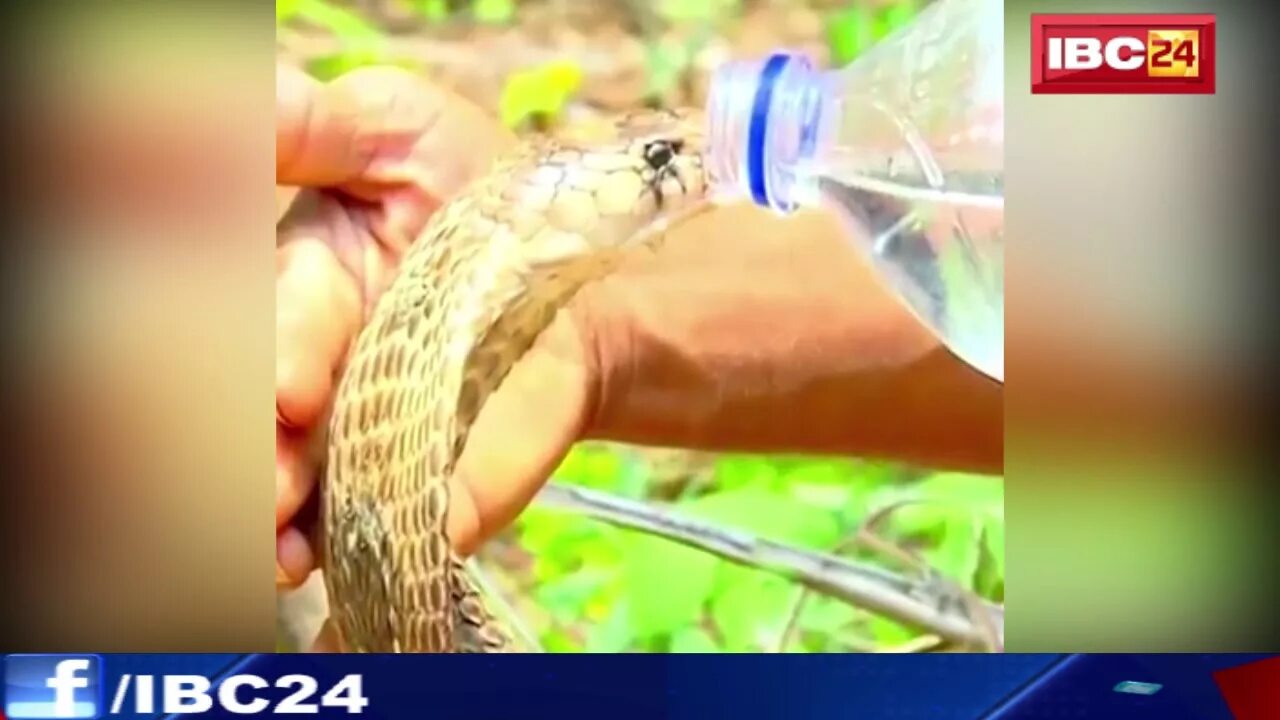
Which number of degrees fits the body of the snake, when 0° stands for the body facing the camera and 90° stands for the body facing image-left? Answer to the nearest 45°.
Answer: approximately 270°

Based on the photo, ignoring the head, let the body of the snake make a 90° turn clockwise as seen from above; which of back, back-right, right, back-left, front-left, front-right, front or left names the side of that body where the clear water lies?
left

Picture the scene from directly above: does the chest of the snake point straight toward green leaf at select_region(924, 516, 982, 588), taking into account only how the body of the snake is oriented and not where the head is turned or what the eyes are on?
no

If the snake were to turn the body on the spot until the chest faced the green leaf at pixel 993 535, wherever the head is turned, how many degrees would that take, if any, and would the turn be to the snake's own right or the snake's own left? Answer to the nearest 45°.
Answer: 0° — it already faces it
